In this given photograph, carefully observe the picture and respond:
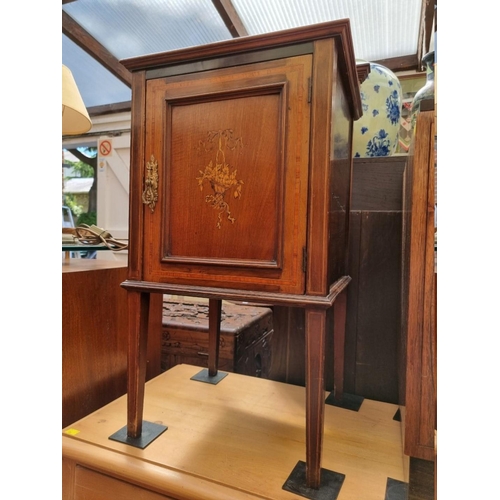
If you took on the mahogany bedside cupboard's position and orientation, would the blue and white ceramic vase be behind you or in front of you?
behind

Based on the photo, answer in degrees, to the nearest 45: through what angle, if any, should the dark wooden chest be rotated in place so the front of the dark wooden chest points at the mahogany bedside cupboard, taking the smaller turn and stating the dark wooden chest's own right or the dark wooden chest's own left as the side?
approximately 45° to the dark wooden chest's own left

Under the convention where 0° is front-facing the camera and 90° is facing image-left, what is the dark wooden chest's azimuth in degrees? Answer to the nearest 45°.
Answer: approximately 45°

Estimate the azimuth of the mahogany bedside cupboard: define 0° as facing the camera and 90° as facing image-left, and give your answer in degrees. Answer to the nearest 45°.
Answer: approximately 45°

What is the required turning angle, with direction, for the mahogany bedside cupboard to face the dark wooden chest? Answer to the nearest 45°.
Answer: approximately 135° to its right
